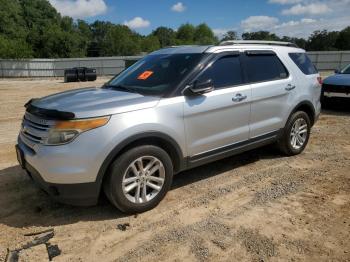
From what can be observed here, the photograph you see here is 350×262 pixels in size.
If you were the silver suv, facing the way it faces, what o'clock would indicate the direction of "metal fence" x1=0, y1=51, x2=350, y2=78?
The metal fence is roughly at 4 o'clock from the silver suv.

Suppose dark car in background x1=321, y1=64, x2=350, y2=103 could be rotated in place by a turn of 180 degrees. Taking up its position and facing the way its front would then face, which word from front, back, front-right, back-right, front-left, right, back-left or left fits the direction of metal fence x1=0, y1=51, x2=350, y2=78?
left

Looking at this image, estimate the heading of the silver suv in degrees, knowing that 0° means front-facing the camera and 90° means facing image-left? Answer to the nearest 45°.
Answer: approximately 45°

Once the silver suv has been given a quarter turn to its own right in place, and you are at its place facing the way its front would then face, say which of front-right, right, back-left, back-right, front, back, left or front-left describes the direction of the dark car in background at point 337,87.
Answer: right

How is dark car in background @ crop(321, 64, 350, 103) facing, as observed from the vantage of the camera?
facing the viewer and to the left of the viewer
